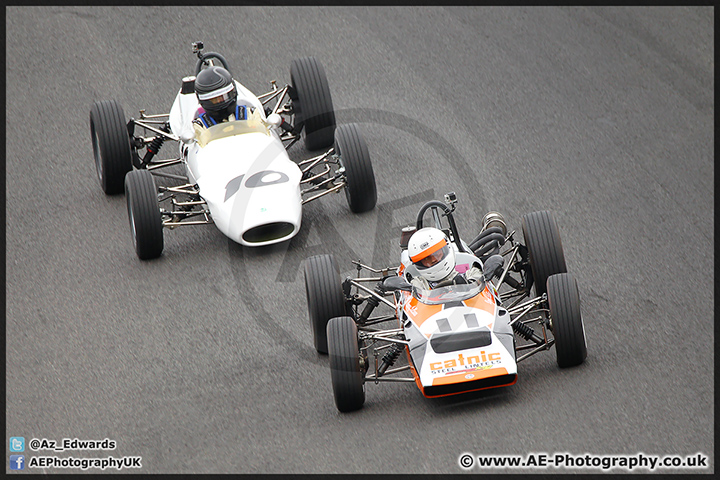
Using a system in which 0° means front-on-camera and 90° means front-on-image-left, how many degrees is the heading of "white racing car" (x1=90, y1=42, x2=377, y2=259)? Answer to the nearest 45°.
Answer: approximately 0°

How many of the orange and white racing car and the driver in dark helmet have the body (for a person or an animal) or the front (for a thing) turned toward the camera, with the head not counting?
2

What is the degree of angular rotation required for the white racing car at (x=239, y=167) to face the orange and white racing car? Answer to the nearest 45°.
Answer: approximately 45° to its left

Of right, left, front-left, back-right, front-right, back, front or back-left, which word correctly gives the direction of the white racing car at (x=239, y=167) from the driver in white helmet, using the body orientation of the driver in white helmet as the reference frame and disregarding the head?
back-right

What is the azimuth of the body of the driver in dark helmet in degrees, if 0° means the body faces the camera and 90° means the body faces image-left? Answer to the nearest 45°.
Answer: approximately 0°

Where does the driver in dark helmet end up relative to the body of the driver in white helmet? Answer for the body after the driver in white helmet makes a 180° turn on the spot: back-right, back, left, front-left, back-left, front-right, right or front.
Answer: front-left

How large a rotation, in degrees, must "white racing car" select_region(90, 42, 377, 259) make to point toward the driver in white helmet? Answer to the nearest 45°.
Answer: approximately 45° to its left

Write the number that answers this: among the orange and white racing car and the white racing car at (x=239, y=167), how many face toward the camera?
2

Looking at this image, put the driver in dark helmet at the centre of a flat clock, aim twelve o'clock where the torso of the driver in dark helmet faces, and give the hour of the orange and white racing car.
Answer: The orange and white racing car is roughly at 11 o'clock from the driver in dark helmet.
